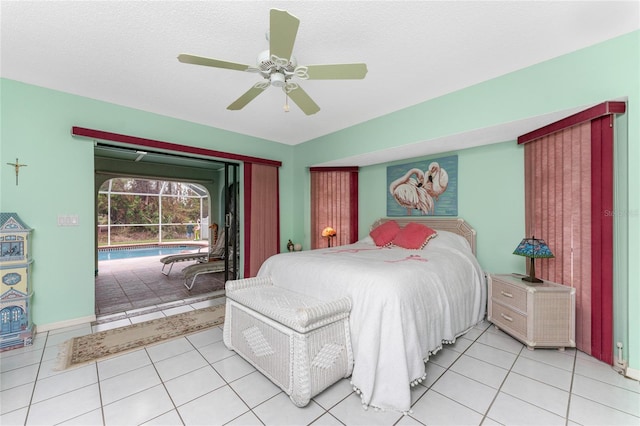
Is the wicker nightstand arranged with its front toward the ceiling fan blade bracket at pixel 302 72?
yes

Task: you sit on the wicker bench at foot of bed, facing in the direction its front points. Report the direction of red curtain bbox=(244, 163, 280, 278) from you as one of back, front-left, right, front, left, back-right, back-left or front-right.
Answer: back-right

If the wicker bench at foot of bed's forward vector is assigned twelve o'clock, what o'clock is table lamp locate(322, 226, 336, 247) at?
The table lamp is roughly at 5 o'clock from the wicker bench at foot of bed.

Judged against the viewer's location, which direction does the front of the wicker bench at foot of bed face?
facing the viewer and to the left of the viewer

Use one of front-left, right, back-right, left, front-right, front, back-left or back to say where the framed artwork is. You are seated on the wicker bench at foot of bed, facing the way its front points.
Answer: back

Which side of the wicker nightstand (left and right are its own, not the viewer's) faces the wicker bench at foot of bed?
front

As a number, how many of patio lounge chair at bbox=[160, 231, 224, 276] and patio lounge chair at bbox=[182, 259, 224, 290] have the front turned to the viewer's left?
2

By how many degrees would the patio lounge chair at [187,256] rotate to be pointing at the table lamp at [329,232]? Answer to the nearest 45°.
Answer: approximately 135° to its left

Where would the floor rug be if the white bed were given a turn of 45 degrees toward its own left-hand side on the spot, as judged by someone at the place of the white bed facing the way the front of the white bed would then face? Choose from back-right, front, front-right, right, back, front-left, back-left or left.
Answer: right

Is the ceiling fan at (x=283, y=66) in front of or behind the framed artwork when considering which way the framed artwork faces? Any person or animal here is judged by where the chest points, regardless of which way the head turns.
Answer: in front

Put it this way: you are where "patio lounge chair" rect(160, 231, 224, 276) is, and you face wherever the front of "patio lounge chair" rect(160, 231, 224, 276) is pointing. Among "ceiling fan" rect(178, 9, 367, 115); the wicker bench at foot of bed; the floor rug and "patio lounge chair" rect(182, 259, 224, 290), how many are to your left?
4

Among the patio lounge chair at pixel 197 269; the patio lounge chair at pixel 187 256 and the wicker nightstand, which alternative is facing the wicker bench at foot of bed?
the wicker nightstand

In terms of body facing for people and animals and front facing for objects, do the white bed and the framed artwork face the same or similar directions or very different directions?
same or similar directions

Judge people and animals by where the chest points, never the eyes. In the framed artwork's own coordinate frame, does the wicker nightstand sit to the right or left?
on its left

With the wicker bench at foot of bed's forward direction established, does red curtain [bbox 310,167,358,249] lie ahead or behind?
behind

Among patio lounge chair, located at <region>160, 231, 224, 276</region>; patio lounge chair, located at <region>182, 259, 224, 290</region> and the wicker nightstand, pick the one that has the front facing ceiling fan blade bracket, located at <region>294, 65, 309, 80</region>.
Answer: the wicker nightstand

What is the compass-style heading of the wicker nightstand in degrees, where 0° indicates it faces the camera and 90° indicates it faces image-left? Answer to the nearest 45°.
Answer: approximately 45°

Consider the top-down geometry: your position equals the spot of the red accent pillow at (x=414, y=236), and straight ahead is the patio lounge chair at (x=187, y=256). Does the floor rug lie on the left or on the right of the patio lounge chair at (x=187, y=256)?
left

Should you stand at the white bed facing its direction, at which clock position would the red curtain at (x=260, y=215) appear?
The red curtain is roughly at 3 o'clock from the white bed.
